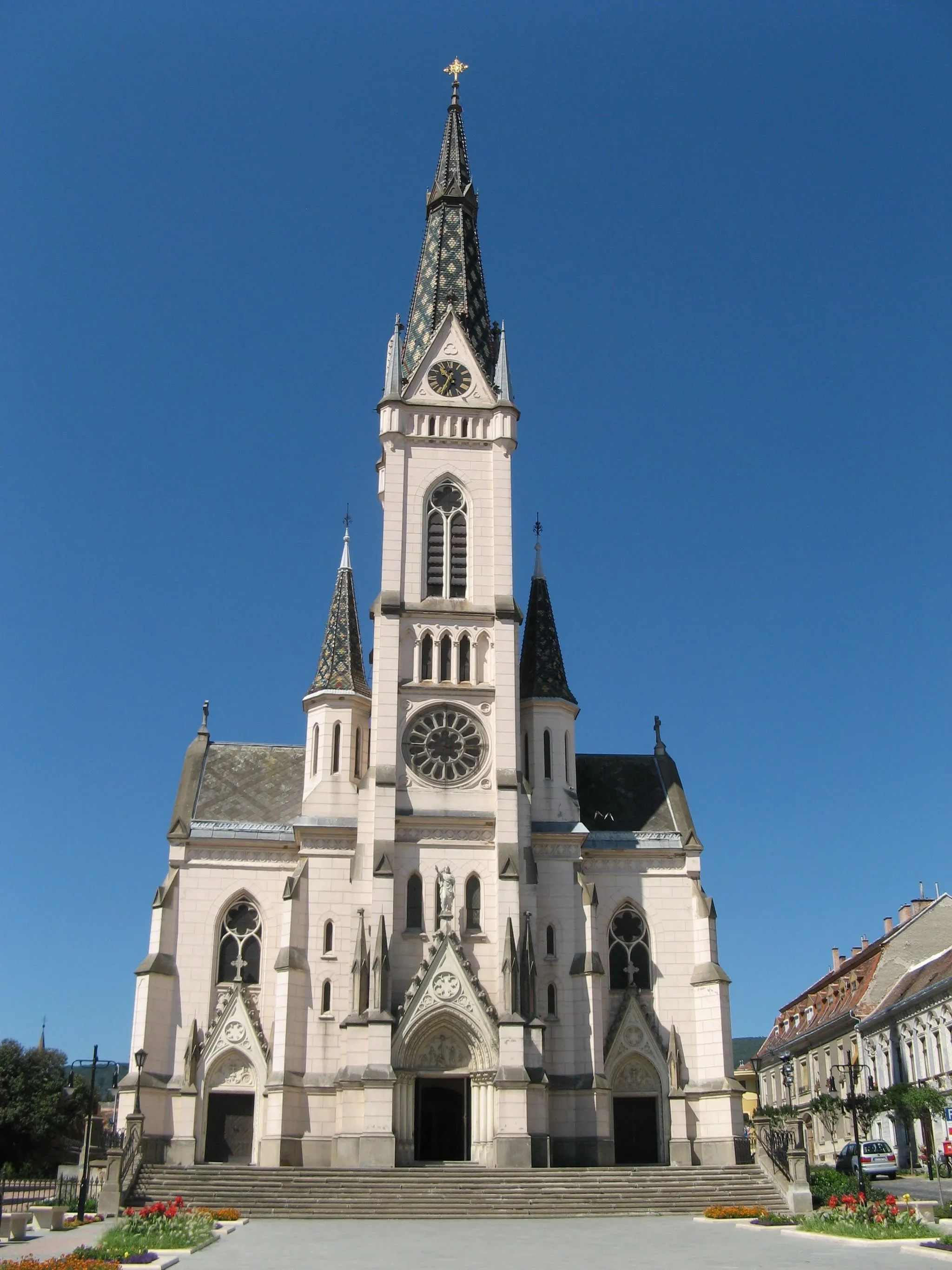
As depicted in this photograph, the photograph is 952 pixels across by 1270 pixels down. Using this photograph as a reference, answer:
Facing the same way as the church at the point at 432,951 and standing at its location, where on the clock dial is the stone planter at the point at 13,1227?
The stone planter is roughly at 1 o'clock from the church.

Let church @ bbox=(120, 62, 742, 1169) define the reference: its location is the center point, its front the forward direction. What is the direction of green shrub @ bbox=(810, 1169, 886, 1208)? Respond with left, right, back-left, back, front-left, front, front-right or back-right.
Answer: front-left

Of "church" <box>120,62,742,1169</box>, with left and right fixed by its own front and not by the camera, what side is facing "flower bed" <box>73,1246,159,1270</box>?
front

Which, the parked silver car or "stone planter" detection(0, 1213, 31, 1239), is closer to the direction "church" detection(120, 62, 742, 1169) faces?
the stone planter

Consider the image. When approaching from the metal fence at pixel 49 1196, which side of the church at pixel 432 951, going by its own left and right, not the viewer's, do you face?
right

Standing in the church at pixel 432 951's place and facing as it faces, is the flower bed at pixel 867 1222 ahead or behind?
ahead

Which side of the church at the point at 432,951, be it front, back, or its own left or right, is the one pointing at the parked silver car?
left

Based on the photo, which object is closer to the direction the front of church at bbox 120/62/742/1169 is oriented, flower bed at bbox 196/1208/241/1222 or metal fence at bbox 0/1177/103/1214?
the flower bed

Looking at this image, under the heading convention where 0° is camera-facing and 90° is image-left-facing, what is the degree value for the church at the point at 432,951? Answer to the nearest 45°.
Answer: approximately 0°
